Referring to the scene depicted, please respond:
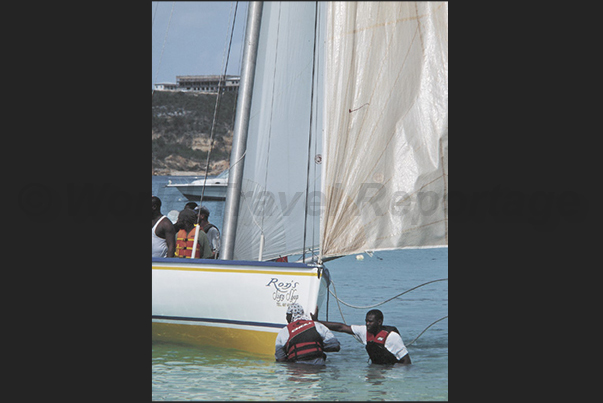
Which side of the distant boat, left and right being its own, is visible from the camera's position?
left

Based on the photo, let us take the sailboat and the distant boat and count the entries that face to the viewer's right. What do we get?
1

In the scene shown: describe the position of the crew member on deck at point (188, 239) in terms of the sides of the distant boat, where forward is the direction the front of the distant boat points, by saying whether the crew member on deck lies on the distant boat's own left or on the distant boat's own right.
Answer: on the distant boat's own left

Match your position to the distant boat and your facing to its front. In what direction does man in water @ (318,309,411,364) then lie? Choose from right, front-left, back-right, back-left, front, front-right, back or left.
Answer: left

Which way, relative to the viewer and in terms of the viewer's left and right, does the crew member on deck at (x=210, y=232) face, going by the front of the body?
facing to the left of the viewer

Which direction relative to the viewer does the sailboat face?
to the viewer's right

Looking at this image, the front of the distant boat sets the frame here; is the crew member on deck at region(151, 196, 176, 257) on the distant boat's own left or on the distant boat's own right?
on the distant boat's own left

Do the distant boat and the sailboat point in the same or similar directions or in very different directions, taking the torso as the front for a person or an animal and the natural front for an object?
very different directions

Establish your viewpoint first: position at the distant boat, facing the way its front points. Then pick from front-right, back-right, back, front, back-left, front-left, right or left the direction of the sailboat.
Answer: left

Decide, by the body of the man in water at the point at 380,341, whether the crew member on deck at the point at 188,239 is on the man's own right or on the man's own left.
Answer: on the man's own right

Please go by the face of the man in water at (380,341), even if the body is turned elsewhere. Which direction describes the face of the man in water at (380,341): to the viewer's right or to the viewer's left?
to the viewer's left
